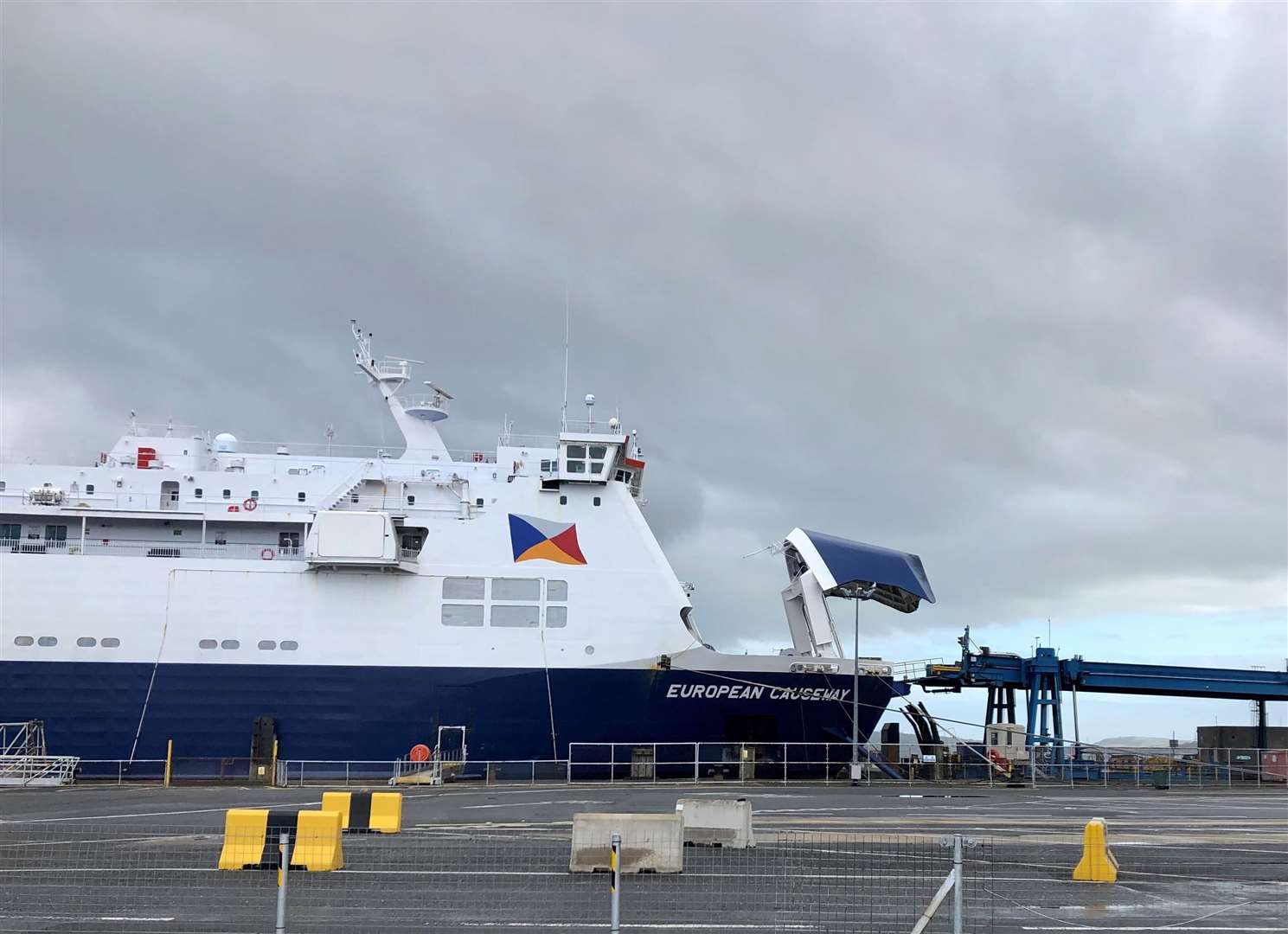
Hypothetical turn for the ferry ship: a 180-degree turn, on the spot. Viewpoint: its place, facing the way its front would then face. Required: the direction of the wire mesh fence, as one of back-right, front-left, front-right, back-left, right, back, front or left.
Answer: left

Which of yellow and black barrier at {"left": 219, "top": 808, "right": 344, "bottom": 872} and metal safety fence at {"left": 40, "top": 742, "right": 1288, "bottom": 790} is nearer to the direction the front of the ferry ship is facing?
the metal safety fence

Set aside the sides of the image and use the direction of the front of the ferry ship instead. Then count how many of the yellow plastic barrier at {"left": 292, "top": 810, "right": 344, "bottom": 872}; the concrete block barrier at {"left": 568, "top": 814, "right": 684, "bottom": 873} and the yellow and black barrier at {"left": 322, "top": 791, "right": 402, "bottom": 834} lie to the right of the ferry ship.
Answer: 3

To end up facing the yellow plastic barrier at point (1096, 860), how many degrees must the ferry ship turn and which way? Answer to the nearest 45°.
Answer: approximately 45° to its right

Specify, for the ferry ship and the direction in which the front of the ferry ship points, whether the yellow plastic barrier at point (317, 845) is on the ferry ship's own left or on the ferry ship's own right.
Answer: on the ferry ship's own right

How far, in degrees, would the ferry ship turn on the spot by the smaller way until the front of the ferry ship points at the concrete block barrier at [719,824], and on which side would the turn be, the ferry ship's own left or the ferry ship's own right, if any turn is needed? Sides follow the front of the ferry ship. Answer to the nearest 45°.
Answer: approximately 90° to the ferry ship's own right

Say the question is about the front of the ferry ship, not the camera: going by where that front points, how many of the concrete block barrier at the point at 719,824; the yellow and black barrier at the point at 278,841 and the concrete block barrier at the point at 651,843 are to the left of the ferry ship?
0

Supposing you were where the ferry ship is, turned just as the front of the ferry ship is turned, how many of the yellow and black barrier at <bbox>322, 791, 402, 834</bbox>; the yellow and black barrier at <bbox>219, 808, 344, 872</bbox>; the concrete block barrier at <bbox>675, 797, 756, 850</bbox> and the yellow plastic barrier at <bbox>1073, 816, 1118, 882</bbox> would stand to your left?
0

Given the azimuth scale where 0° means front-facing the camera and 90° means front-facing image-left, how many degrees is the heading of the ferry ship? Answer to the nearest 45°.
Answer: approximately 270°

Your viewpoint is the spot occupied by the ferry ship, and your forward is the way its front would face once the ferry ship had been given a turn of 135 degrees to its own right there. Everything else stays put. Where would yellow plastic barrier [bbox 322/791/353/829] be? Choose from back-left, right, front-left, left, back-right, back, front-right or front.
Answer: front-left

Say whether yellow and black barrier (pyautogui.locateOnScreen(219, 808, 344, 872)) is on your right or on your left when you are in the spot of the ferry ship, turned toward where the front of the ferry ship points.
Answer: on your right

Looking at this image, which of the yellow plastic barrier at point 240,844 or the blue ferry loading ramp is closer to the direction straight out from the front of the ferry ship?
the blue ferry loading ramp

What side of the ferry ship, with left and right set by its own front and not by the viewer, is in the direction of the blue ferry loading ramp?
front

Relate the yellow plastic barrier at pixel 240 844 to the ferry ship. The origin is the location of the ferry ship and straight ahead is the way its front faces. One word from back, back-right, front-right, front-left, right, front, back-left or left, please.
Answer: right

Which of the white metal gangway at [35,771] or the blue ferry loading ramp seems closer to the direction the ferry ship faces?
the blue ferry loading ramp

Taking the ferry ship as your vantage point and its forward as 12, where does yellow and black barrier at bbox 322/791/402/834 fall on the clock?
The yellow and black barrier is roughly at 3 o'clock from the ferry ship.

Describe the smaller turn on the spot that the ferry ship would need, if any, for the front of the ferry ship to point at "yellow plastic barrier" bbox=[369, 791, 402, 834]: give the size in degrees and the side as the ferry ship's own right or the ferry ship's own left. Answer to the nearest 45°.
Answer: approximately 90° to the ferry ship's own right
